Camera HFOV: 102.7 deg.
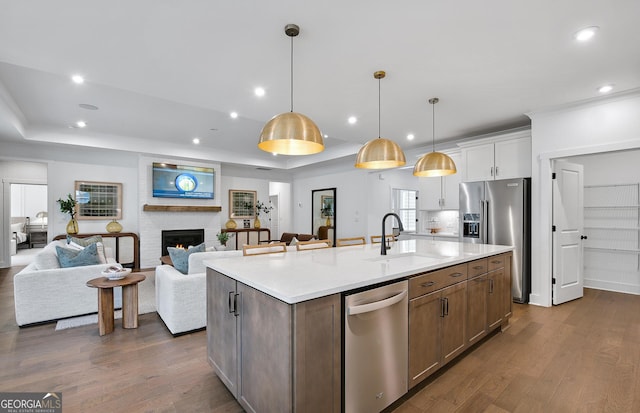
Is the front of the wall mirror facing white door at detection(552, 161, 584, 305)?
no

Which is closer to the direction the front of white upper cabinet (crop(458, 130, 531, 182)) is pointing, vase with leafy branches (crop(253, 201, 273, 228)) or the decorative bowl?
the decorative bowl

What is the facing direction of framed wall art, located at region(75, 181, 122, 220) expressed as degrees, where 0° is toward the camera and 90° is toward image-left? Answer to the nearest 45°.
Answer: approximately 0°

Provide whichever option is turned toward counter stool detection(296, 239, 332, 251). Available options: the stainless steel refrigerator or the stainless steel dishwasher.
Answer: the stainless steel refrigerator

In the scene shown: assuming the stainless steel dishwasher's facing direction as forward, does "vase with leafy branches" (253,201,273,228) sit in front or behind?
behind

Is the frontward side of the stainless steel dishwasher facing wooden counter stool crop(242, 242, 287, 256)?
no

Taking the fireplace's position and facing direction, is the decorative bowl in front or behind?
in front

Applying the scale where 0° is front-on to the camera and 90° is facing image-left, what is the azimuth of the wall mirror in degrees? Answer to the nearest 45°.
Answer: approximately 45°

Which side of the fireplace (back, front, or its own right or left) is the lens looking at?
front

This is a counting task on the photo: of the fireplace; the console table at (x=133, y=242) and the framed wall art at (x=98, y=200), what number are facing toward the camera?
3

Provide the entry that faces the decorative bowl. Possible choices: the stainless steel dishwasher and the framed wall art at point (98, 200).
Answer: the framed wall art

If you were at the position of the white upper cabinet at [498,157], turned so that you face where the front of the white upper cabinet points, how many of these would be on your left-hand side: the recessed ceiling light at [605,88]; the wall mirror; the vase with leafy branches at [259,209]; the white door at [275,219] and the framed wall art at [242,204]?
1

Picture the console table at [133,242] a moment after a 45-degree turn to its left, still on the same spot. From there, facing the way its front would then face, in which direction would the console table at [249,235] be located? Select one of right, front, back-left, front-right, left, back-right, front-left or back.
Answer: front-left

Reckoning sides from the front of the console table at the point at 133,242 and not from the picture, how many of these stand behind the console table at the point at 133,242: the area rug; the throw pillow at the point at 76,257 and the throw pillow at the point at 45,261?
0

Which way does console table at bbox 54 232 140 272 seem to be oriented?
toward the camera

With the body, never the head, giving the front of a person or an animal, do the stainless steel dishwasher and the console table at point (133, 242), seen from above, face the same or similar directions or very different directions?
same or similar directions

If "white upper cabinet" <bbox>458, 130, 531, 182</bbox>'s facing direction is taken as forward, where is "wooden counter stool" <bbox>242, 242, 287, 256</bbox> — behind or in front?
in front

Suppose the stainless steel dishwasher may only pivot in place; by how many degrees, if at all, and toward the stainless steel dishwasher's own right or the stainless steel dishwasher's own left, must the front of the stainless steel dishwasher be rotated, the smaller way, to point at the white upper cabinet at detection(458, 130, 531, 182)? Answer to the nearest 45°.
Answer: approximately 90° to the stainless steel dishwasher's own left

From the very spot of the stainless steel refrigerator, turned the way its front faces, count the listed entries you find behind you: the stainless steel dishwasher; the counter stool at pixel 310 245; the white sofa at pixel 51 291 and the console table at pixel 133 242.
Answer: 0

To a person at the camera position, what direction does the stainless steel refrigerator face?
facing the viewer and to the left of the viewer
